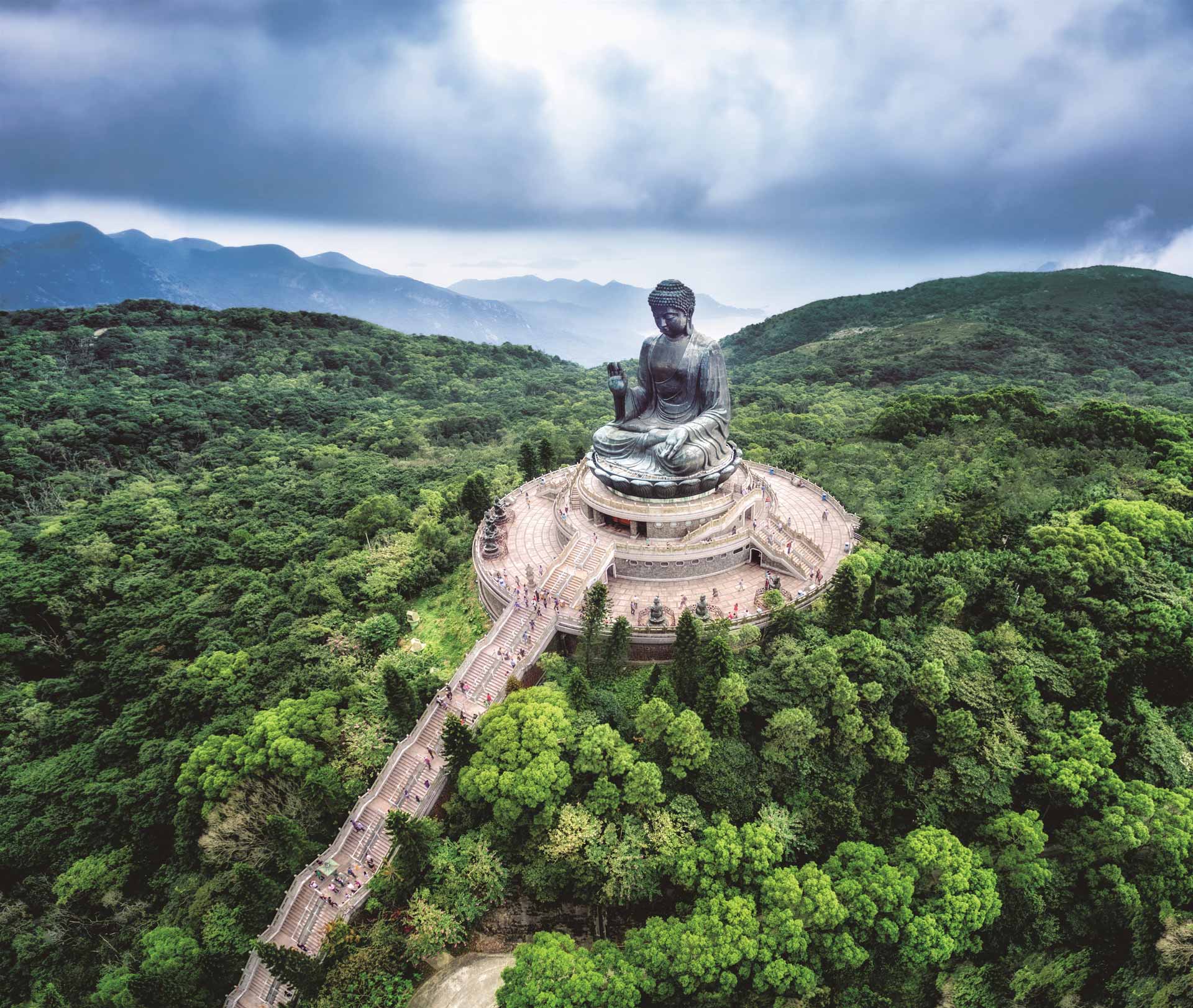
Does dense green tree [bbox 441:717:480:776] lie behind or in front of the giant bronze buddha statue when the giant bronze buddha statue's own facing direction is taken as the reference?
in front

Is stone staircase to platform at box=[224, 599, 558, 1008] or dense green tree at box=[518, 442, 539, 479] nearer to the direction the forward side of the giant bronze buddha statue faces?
the stone staircase to platform

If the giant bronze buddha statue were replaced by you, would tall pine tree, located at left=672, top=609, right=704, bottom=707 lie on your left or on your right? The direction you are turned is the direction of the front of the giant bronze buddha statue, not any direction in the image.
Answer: on your left

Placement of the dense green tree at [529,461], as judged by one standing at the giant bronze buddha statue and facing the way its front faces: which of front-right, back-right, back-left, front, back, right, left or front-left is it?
right

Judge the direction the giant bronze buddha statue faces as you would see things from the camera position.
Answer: facing the viewer and to the left of the viewer

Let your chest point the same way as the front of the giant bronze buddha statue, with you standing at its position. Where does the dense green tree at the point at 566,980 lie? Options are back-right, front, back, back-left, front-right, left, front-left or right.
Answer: front-left

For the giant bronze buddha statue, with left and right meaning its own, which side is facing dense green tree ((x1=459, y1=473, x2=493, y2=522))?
right

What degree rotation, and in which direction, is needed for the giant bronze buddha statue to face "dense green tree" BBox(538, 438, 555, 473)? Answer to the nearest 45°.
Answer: approximately 90° to its right
